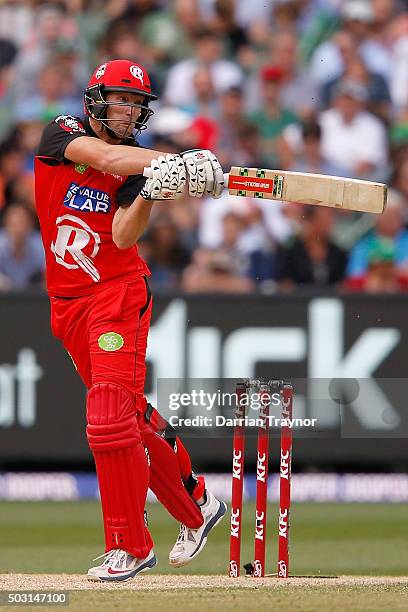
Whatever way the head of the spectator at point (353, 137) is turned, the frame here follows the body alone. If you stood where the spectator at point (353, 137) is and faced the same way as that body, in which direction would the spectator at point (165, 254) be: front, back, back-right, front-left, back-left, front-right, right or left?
front-right

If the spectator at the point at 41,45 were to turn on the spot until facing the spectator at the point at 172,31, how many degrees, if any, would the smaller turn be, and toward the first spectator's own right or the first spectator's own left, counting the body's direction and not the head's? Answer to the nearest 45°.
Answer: approximately 90° to the first spectator's own left

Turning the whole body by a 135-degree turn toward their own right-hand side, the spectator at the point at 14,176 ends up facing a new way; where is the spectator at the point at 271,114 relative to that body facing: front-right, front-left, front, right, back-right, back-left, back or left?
back-right

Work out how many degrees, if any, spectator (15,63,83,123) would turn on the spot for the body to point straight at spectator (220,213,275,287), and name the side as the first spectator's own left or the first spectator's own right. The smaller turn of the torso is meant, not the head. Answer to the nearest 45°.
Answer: approximately 45° to the first spectator's own left

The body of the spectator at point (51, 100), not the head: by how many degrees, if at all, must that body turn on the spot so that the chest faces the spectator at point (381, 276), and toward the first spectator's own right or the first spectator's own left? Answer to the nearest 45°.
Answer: approximately 45° to the first spectator's own left

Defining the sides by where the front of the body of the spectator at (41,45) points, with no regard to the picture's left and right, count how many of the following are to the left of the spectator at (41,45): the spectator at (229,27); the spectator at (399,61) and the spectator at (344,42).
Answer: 3

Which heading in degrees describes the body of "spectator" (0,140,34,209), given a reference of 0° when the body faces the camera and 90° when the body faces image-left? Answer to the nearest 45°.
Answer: approximately 0°

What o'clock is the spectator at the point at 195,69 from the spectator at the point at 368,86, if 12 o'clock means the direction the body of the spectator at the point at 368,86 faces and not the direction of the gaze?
the spectator at the point at 195,69 is roughly at 3 o'clock from the spectator at the point at 368,86.

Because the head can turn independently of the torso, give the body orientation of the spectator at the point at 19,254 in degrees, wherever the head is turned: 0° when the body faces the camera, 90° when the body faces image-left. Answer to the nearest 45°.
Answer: approximately 0°

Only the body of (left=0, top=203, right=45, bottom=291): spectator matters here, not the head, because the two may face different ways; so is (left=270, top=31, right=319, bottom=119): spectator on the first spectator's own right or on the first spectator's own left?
on the first spectator's own left
